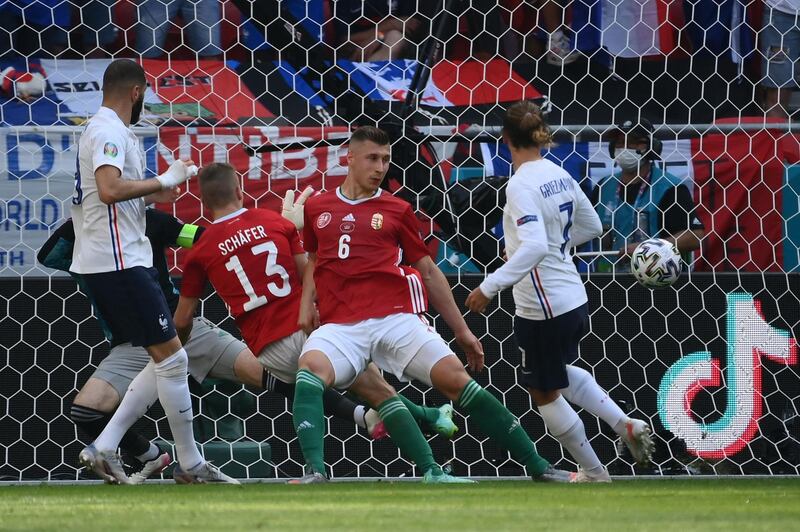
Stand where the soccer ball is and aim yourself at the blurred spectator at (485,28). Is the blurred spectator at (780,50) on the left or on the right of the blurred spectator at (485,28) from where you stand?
right

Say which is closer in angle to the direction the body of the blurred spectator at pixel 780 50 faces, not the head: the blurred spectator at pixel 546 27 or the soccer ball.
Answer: the soccer ball

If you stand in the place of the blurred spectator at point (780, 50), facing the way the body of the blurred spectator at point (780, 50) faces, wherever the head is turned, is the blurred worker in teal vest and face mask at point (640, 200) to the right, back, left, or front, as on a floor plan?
front

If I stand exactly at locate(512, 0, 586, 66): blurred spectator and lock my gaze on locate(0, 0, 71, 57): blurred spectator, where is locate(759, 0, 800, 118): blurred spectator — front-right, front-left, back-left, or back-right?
back-left

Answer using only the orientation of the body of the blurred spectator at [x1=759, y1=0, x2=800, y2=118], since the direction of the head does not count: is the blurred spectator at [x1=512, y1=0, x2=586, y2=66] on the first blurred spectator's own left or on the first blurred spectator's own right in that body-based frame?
on the first blurred spectator's own right

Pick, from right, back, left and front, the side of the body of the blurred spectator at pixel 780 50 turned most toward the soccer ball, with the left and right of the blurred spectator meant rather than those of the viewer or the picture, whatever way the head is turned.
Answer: front

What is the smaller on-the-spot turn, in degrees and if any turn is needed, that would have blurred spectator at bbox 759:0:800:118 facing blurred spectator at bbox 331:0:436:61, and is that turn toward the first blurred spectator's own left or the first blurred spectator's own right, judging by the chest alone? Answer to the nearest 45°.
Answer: approximately 90° to the first blurred spectator's own right

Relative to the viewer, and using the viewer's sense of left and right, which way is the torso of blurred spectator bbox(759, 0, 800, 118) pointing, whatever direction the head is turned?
facing the viewer

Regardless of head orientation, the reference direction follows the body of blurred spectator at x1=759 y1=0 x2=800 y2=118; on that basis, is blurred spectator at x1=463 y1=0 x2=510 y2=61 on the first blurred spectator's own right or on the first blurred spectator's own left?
on the first blurred spectator's own right

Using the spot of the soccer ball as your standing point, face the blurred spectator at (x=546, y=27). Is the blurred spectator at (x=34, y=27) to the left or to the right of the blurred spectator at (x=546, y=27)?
left

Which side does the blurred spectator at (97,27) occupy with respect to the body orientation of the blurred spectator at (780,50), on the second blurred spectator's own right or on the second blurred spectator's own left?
on the second blurred spectator's own right
